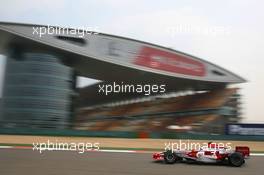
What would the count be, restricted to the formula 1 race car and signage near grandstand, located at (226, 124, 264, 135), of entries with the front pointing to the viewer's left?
1

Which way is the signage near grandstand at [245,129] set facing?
toward the camera

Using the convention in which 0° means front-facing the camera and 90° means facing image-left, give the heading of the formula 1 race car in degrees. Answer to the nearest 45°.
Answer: approximately 90°

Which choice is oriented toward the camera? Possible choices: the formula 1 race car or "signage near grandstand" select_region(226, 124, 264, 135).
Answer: the signage near grandstand

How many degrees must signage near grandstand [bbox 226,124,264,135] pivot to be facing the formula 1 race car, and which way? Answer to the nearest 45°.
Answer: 0° — it already faces it

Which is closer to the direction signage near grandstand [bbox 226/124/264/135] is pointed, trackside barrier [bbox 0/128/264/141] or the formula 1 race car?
the formula 1 race car

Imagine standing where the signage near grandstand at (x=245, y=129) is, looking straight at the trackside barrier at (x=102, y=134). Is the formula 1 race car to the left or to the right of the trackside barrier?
left

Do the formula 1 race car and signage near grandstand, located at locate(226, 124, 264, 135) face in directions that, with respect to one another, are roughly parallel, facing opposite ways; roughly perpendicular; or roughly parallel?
roughly perpendicular

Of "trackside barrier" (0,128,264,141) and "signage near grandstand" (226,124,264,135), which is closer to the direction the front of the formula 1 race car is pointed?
the trackside barrier

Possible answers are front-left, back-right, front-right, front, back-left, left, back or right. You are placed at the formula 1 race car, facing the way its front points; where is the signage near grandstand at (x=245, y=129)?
right
